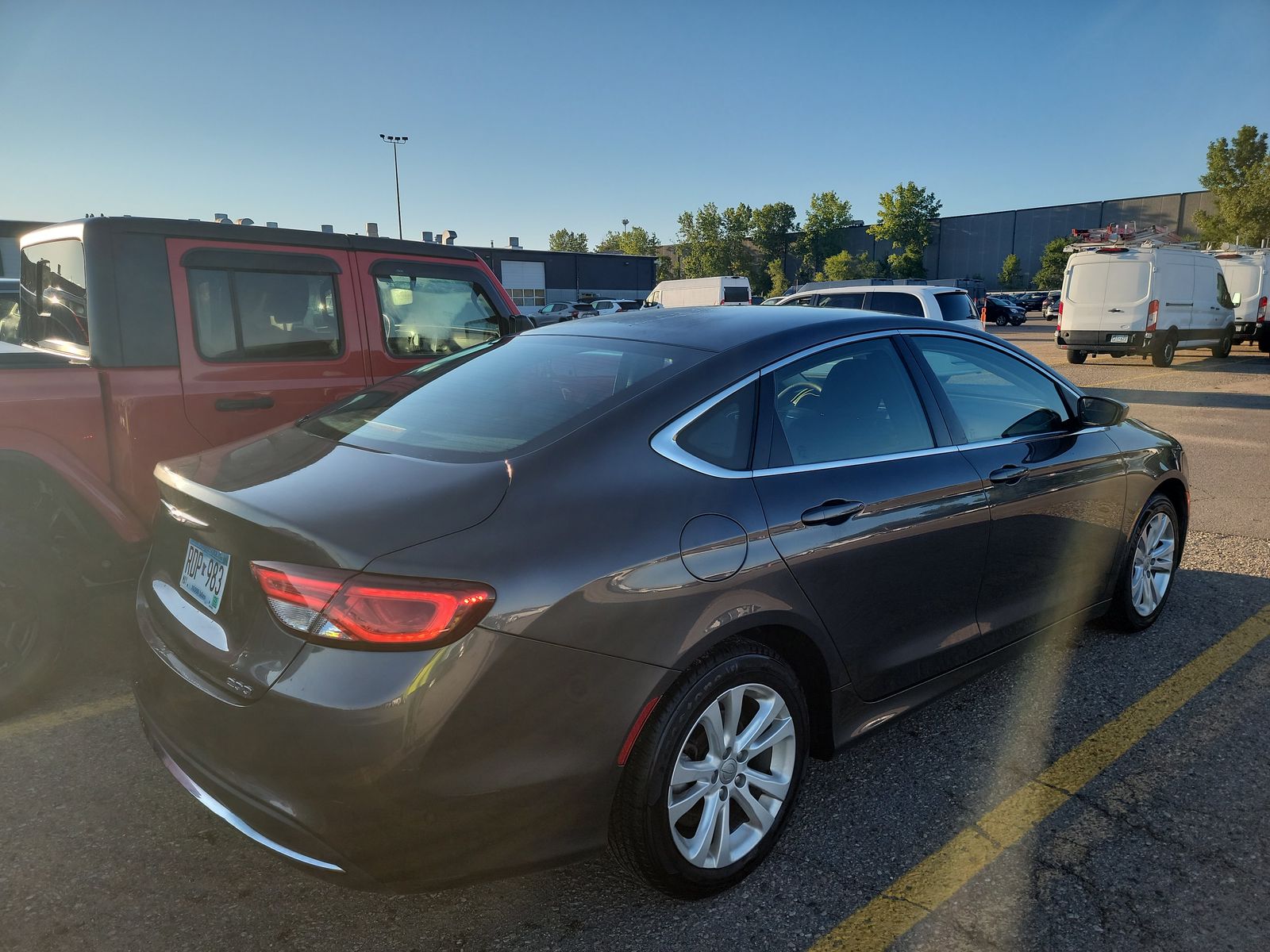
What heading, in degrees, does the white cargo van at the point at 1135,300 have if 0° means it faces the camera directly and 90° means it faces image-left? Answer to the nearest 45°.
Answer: approximately 225°

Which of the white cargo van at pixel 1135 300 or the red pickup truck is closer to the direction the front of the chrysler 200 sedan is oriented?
the white cargo van

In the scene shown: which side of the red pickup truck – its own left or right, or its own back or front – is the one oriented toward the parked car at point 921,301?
front

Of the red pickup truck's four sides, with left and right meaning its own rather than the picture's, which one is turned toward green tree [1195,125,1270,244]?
front

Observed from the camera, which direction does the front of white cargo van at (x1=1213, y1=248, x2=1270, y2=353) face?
facing away from the viewer and to the right of the viewer

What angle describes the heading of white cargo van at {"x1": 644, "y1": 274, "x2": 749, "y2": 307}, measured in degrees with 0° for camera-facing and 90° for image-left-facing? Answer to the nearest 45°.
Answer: approximately 135°

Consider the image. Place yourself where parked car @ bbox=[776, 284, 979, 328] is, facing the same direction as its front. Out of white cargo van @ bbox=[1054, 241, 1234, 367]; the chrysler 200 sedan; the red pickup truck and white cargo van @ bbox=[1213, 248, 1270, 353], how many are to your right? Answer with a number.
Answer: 2

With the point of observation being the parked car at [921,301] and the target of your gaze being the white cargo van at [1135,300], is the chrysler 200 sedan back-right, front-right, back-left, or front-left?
back-right

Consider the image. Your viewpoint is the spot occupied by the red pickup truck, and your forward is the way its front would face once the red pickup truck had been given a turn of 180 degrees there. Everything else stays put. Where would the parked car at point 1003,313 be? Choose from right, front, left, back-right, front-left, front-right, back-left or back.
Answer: back

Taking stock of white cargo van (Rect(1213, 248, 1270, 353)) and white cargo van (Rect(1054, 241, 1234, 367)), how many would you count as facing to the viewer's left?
0

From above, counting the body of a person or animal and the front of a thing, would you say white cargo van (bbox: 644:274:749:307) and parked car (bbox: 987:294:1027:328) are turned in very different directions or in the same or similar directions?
very different directions

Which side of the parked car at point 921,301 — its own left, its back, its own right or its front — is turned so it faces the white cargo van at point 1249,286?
right

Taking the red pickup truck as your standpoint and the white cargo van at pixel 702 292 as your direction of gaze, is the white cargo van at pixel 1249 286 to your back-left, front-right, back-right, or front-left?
front-right

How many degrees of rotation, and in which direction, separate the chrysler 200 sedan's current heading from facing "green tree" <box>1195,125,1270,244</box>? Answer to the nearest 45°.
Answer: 0° — it already faces it

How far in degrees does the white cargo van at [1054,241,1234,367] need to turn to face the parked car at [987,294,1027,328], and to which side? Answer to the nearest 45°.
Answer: approximately 45° to its left
